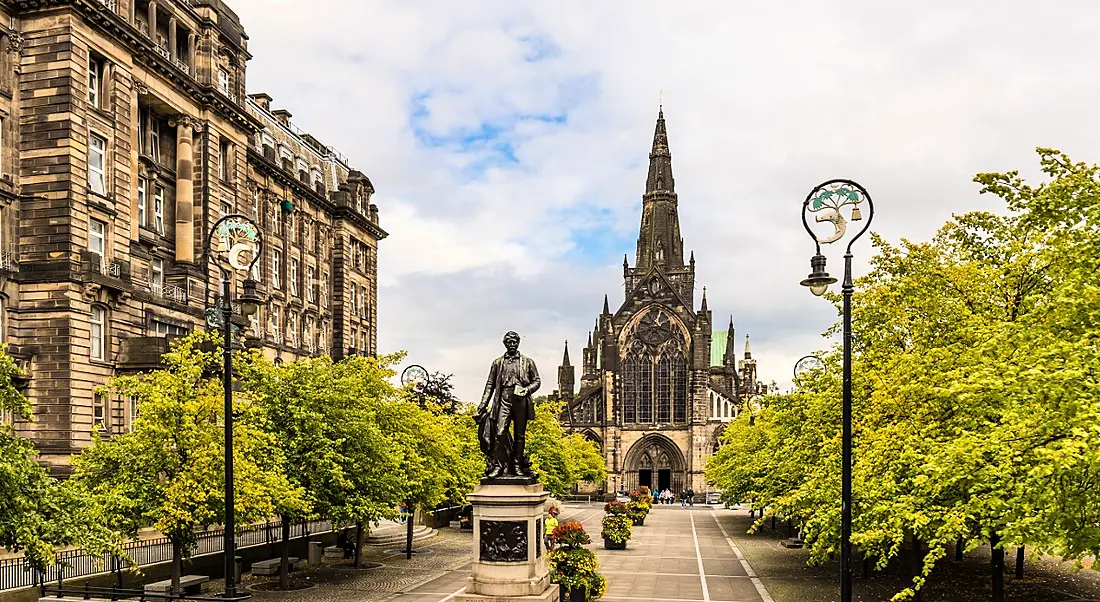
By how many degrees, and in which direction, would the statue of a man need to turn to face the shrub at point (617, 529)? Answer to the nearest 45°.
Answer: approximately 180°

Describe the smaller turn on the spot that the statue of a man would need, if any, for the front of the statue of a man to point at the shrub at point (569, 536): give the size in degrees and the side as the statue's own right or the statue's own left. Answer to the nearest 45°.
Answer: approximately 180°

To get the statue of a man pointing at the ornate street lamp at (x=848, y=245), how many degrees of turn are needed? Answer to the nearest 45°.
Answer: approximately 45° to its left

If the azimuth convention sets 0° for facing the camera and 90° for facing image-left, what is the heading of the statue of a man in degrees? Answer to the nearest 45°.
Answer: approximately 0°

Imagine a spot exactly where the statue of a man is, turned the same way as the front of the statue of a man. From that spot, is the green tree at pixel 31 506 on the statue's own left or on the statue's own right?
on the statue's own right
